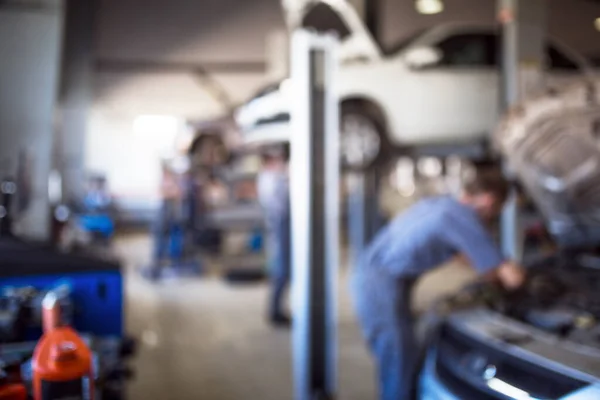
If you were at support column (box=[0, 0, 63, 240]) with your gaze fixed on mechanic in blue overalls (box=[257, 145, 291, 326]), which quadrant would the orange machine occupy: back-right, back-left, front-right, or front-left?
back-right

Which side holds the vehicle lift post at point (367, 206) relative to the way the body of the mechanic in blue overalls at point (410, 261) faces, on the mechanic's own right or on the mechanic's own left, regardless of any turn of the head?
on the mechanic's own left

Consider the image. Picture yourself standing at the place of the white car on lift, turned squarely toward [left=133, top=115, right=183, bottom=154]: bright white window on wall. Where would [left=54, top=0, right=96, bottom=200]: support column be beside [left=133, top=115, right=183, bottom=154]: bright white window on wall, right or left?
left

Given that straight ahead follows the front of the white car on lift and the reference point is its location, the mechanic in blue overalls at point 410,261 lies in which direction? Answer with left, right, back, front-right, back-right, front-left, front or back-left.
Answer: front-left

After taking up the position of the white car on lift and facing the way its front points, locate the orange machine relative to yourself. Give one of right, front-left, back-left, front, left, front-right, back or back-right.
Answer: front-left

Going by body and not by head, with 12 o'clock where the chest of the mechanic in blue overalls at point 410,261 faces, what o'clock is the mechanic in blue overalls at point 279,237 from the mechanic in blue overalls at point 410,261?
the mechanic in blue overalls at point 279,237 is roughly at 8 o'clock from the mechanic in blue overalls at point 410,261.

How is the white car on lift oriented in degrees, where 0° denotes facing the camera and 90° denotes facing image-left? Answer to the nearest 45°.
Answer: approximately 45°

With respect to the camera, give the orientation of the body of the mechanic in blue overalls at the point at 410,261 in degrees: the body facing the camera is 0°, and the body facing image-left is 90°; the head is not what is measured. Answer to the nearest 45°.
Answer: approximately 270°

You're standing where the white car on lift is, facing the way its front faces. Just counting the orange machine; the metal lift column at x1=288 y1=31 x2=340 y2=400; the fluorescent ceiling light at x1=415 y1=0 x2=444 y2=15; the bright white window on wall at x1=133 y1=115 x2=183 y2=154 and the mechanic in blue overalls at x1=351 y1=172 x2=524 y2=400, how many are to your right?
1
